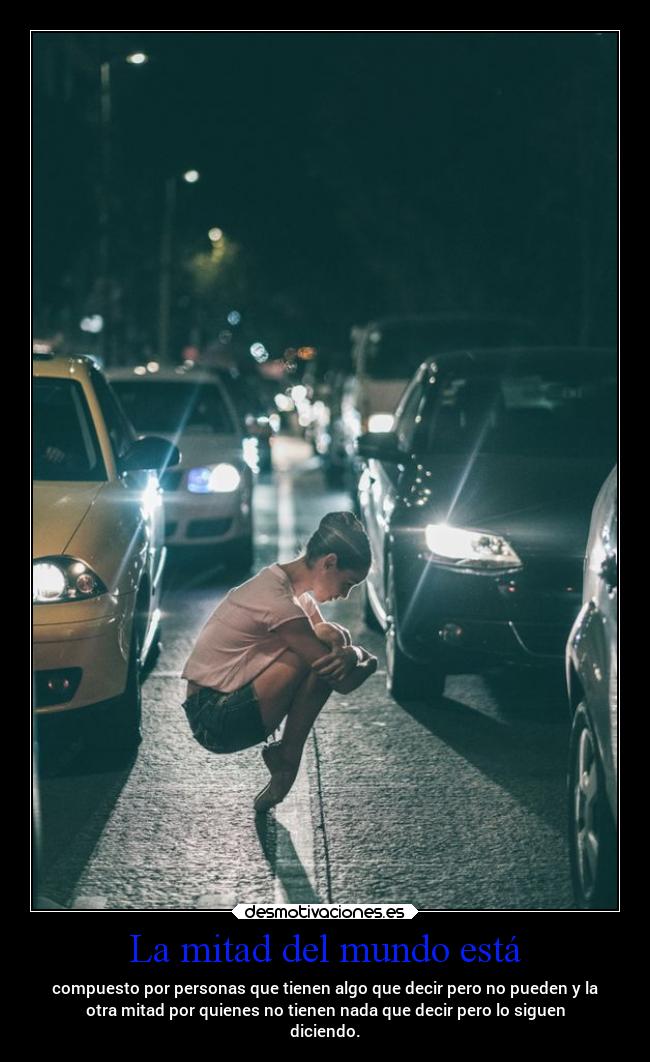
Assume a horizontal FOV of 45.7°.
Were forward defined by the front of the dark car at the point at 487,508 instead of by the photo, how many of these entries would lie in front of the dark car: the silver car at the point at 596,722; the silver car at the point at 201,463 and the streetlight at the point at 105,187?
1

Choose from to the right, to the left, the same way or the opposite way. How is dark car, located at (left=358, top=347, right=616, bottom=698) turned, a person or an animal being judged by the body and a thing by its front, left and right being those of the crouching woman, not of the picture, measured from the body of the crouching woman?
to the right

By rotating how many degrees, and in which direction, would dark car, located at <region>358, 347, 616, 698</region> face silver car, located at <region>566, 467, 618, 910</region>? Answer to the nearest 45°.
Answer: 0° — it already faces it

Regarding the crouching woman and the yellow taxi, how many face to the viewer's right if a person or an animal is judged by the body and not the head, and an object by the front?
1

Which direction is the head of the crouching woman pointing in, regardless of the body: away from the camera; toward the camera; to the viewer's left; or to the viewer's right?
to the viewer's right

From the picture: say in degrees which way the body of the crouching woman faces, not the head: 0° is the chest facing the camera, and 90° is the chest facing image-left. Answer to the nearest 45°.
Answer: approximately 270°
